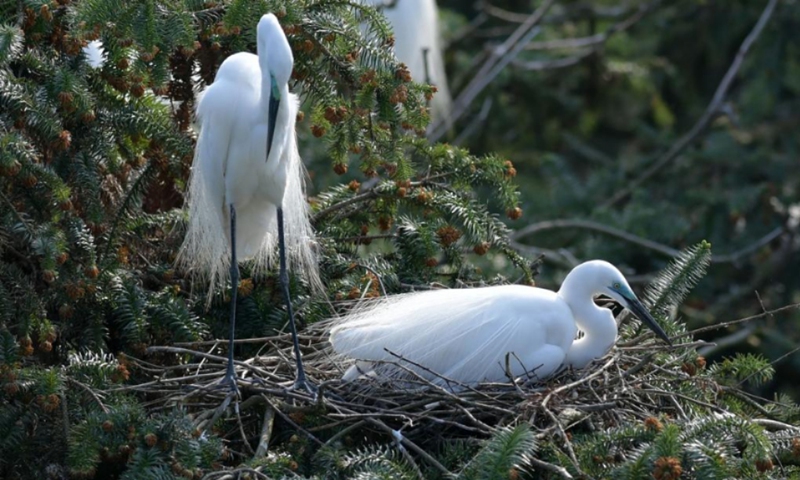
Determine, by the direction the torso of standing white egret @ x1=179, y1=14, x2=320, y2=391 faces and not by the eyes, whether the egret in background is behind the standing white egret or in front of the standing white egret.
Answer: behind

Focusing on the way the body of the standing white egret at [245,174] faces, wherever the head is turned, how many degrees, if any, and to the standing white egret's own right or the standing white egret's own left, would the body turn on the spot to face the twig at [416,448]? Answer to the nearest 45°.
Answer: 0° — it already faces it

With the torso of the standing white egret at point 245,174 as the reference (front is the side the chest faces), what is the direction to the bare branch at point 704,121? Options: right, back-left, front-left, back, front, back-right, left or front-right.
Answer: back-left

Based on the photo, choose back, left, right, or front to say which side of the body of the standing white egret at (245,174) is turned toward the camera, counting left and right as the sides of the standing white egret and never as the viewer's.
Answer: front

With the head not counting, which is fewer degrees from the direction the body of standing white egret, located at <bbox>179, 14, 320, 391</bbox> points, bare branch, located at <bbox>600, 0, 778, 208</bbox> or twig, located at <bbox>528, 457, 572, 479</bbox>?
the twig

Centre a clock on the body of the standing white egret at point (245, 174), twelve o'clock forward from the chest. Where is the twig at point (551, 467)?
The twig is roughly at 11 o'clock from the standing white egret.

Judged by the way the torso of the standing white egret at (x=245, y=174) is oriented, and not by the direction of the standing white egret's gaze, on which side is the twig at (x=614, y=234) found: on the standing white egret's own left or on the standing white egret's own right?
on the standing white egret's own left
